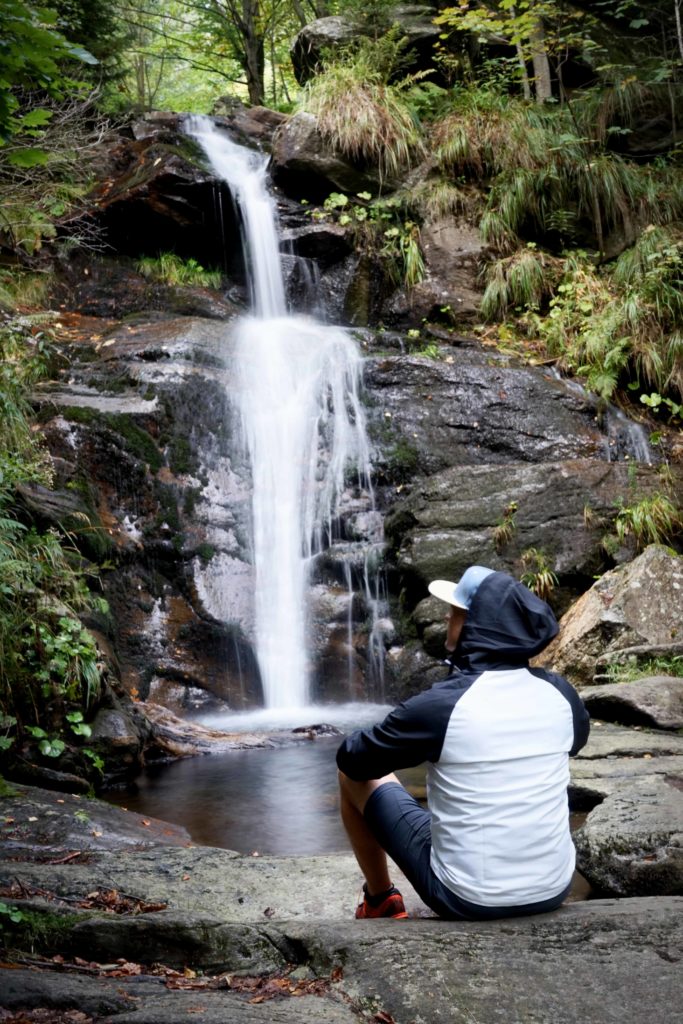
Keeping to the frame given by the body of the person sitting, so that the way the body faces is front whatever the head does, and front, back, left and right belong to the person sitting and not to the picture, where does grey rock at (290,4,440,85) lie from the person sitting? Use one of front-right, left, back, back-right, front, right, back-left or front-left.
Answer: front-right

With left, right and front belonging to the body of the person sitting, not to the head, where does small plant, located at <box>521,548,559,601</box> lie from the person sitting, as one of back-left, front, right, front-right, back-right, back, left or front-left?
front-right

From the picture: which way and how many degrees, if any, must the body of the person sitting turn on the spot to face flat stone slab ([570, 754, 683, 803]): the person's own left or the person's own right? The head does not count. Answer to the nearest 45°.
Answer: approximately 45° to the person's own right

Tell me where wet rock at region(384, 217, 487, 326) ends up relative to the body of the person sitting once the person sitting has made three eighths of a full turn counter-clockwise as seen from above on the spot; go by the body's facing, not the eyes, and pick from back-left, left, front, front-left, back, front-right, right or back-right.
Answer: back

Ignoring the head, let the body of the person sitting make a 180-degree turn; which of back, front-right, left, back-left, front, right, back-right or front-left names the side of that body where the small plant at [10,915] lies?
back-right

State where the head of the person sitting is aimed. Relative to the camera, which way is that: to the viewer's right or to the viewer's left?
to the viewer's left

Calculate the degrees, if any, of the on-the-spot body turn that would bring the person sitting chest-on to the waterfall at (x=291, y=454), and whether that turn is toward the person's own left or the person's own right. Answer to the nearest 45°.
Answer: approximately 45° to the person's own right

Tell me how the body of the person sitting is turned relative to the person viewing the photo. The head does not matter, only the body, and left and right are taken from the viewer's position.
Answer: facing away from the viewer and to the left of the viewer
